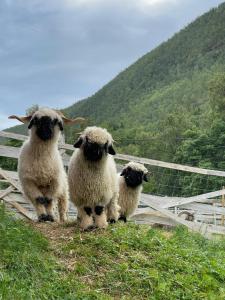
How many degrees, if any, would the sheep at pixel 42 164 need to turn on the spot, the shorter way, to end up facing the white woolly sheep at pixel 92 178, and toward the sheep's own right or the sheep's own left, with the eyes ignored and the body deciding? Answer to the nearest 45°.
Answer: approximately 45° to the sheep's own left

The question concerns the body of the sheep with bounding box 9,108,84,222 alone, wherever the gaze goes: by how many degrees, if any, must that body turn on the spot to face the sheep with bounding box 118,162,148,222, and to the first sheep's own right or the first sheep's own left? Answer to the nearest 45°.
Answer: approximately 135° to the first sheep's own left

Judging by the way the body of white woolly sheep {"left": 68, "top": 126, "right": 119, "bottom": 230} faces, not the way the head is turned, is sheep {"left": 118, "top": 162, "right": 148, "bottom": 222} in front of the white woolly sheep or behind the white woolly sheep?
behind

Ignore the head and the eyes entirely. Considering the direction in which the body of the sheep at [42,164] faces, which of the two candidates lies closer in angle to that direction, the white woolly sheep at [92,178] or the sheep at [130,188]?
the white woolly sheep

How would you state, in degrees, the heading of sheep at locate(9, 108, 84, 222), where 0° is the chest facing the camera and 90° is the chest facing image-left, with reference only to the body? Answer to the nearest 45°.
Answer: approximately 0°

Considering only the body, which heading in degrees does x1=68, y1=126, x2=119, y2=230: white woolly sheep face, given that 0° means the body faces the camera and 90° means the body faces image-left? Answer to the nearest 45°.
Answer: approximately 0°

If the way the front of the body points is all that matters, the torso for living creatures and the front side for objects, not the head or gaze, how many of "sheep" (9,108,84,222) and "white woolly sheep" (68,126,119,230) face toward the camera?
2

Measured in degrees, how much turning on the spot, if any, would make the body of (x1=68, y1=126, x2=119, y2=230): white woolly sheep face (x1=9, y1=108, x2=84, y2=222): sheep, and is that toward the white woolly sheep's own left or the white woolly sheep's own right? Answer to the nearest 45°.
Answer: approximately 90° to the white woolly sheep's own right
